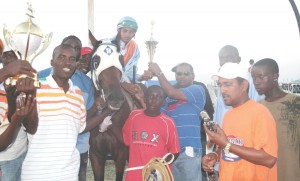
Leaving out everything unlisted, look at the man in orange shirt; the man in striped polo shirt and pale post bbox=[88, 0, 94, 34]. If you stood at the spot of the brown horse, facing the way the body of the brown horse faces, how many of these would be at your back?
1

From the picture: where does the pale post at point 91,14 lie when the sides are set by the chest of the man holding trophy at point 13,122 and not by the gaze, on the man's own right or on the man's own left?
on the man's own left

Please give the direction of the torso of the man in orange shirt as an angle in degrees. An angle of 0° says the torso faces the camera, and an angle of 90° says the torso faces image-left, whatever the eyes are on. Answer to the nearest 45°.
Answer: approximately 45°

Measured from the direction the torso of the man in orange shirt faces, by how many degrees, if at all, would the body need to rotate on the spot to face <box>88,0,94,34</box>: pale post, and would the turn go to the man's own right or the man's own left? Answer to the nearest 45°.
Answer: approximately 90° to the man's own right

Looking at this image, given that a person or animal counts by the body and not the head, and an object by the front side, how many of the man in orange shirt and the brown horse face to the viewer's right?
0

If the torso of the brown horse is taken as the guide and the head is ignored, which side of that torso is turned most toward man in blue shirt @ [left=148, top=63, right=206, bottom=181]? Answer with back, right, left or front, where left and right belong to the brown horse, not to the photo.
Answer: left

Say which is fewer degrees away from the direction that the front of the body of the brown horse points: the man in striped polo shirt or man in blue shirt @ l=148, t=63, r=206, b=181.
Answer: the man in striped polo shirt

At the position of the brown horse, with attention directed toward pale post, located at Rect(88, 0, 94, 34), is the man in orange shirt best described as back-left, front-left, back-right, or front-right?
back-right

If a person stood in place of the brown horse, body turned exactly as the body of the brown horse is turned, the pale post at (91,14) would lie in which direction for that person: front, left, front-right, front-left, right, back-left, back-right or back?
back
